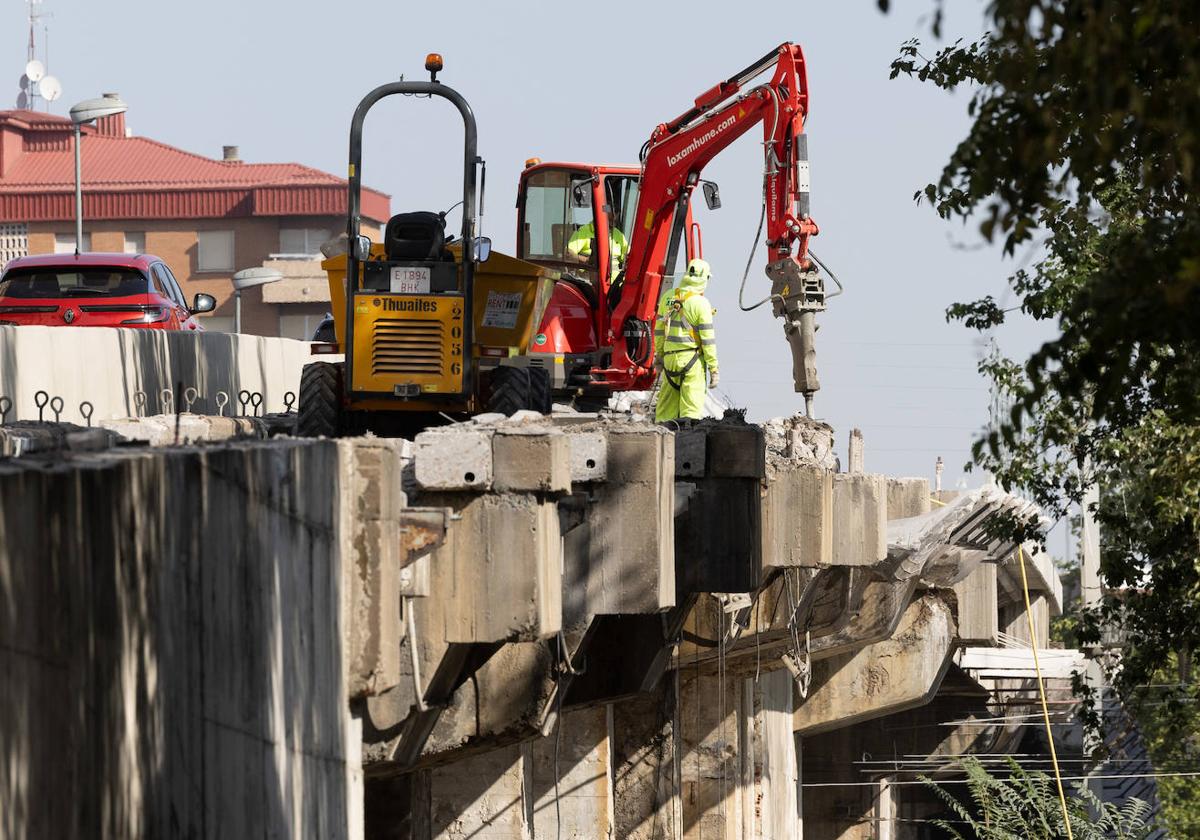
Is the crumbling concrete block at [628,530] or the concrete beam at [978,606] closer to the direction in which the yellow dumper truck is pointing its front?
the concrete beam

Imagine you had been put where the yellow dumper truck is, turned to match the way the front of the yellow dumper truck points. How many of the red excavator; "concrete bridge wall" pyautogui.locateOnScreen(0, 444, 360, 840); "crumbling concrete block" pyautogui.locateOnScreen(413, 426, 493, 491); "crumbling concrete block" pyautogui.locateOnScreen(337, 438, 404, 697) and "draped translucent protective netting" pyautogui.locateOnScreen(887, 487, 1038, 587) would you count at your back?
3

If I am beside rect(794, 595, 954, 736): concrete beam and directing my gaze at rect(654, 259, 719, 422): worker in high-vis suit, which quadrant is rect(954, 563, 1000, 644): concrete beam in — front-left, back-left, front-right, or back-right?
back-left

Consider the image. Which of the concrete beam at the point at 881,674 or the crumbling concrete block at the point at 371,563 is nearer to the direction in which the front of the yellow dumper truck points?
the concrete beam

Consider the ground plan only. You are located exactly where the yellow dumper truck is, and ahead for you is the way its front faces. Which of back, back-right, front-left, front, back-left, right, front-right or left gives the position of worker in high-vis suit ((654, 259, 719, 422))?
front-right

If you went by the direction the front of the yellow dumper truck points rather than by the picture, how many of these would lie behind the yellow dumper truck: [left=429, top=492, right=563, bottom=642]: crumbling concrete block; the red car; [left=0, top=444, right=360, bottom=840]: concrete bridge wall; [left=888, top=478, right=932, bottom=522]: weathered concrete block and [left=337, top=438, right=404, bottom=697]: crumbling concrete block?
3

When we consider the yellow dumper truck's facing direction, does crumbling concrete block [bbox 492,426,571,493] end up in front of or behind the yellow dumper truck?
behind

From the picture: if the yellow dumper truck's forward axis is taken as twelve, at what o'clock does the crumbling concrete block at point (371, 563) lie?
The crumbling concrete block is roughly at 6 o'clock from the yellow dumper truck.

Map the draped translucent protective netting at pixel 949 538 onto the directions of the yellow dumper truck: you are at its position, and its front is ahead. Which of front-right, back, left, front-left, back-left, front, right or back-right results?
front-right

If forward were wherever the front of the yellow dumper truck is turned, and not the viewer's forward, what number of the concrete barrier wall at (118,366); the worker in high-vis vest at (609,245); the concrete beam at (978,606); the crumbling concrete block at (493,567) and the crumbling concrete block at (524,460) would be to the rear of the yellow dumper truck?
2

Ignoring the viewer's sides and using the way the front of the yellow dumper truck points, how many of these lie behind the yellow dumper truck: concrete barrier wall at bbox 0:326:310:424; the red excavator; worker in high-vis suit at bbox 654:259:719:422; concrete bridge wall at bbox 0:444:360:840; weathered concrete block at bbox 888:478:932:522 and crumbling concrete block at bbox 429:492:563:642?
2

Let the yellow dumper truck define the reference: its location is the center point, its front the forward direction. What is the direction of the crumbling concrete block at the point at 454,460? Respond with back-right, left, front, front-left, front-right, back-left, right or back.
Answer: back

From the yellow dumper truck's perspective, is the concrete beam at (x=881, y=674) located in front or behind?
in front

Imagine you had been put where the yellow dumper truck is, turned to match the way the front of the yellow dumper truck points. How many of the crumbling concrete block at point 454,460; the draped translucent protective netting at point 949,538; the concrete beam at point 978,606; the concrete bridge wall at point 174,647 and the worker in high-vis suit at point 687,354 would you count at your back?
2

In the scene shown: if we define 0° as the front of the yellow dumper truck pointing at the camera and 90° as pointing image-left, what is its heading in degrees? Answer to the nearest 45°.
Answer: approximately 180°
